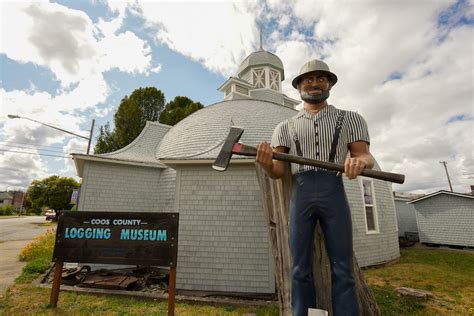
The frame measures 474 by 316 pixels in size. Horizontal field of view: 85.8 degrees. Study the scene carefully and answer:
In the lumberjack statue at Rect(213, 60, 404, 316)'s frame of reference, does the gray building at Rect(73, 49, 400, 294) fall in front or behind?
behind

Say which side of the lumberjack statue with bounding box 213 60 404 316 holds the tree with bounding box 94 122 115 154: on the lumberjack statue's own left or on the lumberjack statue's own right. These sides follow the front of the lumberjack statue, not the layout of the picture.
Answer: on the lumberjack statue's own right

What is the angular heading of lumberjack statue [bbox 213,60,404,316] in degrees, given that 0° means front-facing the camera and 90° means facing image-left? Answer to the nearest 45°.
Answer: approximately 0°

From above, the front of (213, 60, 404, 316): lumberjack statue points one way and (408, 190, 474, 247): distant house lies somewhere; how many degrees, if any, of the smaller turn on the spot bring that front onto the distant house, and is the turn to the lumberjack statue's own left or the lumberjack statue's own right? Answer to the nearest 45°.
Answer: approximately 135° to the lumberjack statue's own left

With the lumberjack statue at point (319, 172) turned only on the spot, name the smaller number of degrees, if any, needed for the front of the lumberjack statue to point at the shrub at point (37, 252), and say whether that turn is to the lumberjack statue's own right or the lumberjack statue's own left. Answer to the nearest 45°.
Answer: approximately 135° to the lumberjack statue's own right

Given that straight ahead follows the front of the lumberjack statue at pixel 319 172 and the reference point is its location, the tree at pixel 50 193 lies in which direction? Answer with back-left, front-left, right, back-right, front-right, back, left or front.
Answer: back-right

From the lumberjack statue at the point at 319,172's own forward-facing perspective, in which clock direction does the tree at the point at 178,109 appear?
The tree is roughly at 5 o'clock from the lumberjack statue.
